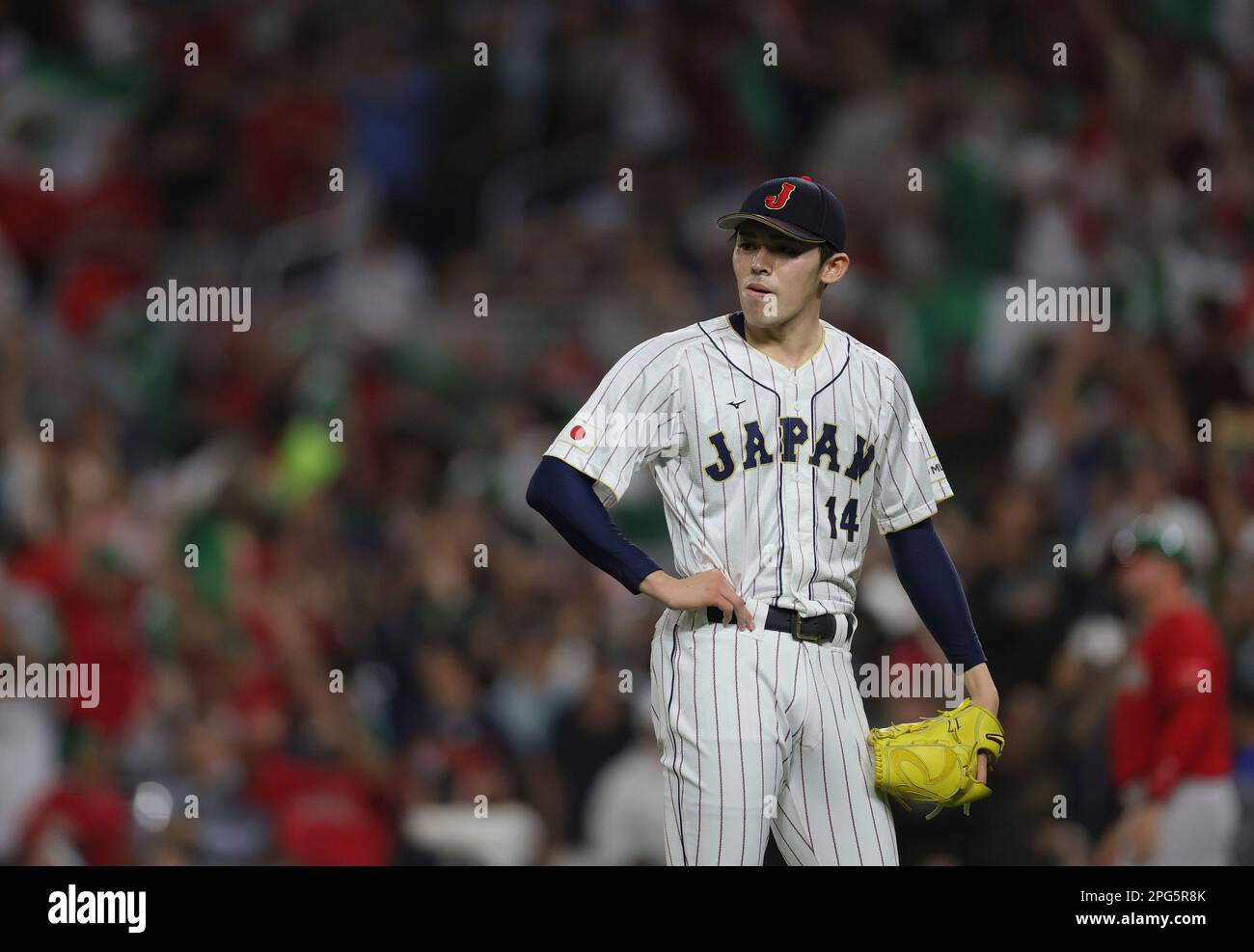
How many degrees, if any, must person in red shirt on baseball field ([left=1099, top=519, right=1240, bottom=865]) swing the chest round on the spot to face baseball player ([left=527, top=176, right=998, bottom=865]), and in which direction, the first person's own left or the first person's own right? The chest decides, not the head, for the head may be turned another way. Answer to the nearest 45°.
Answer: approximately 45° to the first person's own left
